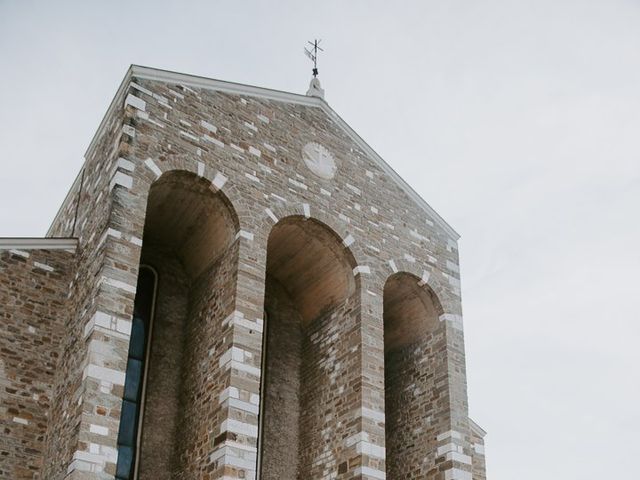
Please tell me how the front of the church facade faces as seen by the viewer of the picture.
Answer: facing the viewer and to the right of the viewer
